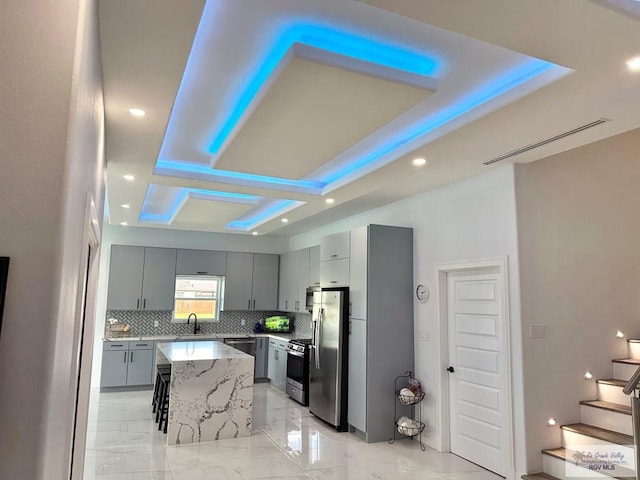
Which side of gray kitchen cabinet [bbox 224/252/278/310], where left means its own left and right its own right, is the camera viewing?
front

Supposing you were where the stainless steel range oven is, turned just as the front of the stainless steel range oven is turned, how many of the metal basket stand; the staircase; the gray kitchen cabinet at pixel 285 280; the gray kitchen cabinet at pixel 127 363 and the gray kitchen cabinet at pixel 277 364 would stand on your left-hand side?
2

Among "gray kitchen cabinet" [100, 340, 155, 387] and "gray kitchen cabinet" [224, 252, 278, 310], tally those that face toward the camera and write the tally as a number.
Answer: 2

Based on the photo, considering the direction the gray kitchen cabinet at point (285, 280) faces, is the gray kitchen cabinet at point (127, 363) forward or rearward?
forward

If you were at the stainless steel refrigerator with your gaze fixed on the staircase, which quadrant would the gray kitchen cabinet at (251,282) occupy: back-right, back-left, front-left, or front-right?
back-left

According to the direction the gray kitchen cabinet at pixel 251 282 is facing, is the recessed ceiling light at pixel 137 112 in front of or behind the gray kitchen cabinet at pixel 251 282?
in front

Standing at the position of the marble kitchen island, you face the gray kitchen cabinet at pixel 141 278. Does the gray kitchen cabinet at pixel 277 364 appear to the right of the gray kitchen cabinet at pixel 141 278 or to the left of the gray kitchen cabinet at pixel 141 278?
right

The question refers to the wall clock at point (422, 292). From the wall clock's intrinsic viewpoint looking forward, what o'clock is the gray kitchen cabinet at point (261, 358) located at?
The gray kitchen cabinet is roughly at 3 o'clock from the wall clock.

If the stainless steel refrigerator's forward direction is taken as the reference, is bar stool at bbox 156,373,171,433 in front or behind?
in front

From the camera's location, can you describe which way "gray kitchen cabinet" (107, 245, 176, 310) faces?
facing the viewer

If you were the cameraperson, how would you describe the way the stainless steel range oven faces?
facing the viewer and to the left of the viewer

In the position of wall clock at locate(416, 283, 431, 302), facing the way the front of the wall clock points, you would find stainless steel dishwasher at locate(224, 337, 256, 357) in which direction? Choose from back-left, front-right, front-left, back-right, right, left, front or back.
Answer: right

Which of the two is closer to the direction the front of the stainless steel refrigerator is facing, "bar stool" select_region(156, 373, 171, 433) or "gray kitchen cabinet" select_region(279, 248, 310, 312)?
the bar stool

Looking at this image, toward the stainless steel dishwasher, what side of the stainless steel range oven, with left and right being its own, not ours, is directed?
right

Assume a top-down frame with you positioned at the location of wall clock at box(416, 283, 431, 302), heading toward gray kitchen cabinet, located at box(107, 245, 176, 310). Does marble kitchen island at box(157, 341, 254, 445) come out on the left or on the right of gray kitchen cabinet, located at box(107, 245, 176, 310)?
left

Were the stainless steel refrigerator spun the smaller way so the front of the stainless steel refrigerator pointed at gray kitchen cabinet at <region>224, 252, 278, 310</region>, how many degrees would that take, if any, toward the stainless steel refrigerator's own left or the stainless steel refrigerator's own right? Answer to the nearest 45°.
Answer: approximately 90° to the stainless steel refrigerator's own right
